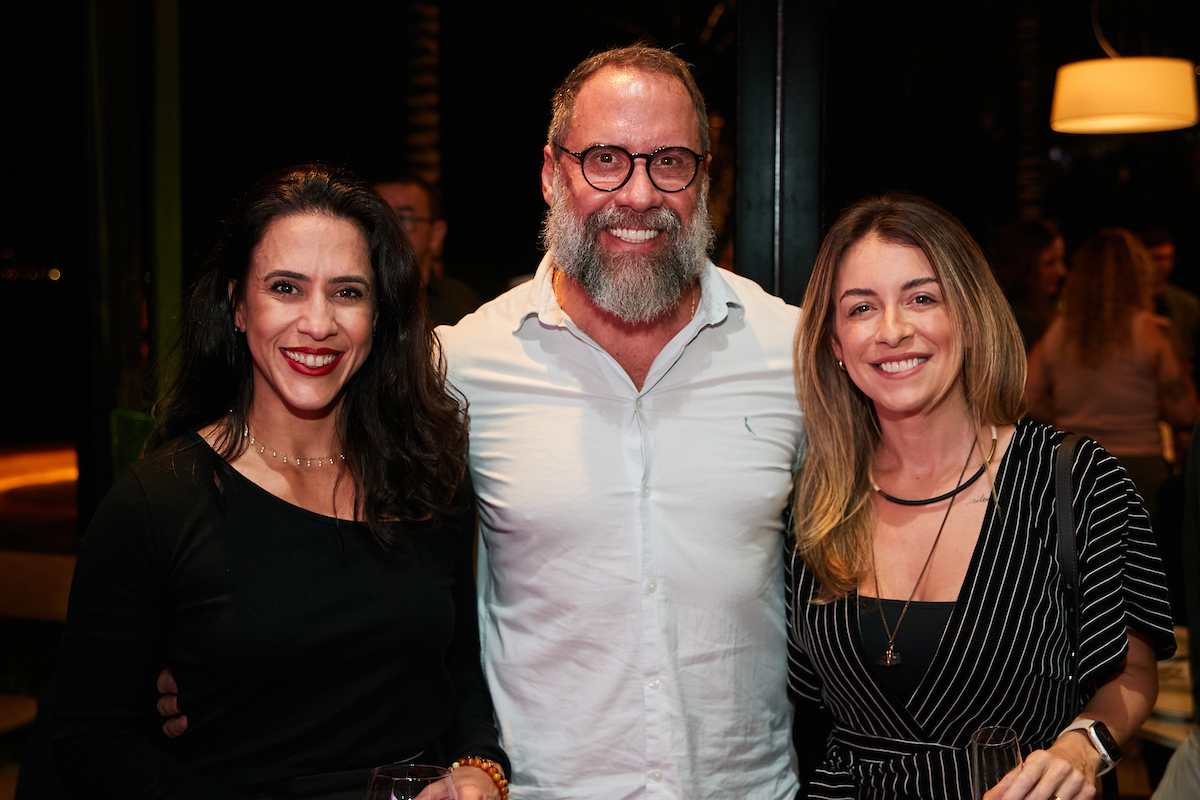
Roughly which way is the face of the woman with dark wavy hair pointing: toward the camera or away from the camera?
toward the camera

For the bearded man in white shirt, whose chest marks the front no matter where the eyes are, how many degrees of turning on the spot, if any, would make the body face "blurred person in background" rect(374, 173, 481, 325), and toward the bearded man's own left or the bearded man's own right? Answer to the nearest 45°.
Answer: approximately 135° to the bearded man's own right

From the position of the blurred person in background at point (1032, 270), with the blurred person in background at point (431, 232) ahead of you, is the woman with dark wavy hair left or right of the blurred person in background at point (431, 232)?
left

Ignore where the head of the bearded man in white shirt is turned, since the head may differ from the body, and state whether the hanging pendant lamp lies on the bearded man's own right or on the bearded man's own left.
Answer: on the bearded man's own left

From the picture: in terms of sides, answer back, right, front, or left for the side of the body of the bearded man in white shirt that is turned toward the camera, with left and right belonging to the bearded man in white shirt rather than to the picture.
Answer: front

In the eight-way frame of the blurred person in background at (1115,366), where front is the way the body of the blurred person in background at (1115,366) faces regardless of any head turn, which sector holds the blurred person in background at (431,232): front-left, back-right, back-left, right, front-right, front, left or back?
back-left

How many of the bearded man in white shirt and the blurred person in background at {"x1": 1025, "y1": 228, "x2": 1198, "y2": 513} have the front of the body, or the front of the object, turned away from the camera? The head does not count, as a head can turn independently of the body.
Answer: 1

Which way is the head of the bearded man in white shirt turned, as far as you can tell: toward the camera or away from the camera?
toward the camera

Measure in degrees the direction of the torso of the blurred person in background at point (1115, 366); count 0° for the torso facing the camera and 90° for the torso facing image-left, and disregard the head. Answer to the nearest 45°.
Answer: approximately 180°

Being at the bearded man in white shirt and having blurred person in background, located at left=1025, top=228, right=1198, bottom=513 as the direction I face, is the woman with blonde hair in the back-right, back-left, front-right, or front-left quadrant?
front-right

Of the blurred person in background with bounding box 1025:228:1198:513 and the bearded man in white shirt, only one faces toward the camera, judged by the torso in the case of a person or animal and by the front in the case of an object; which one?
the bearded man in white shirt

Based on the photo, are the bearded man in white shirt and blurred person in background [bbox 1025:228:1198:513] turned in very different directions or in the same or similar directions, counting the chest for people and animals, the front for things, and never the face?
very different directions
